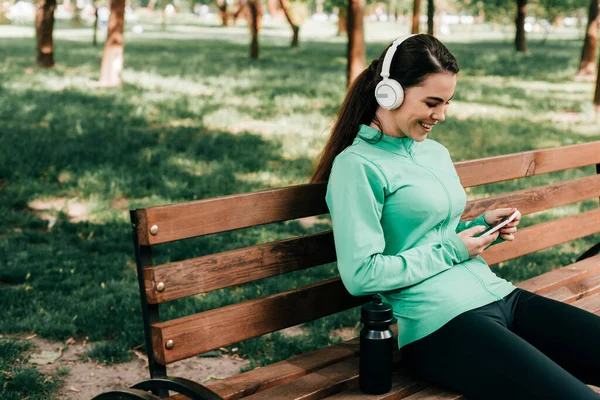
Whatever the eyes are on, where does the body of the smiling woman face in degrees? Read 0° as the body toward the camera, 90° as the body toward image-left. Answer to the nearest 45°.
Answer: approximately 315°

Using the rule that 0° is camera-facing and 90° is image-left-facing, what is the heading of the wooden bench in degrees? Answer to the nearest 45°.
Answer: approximately 315°
